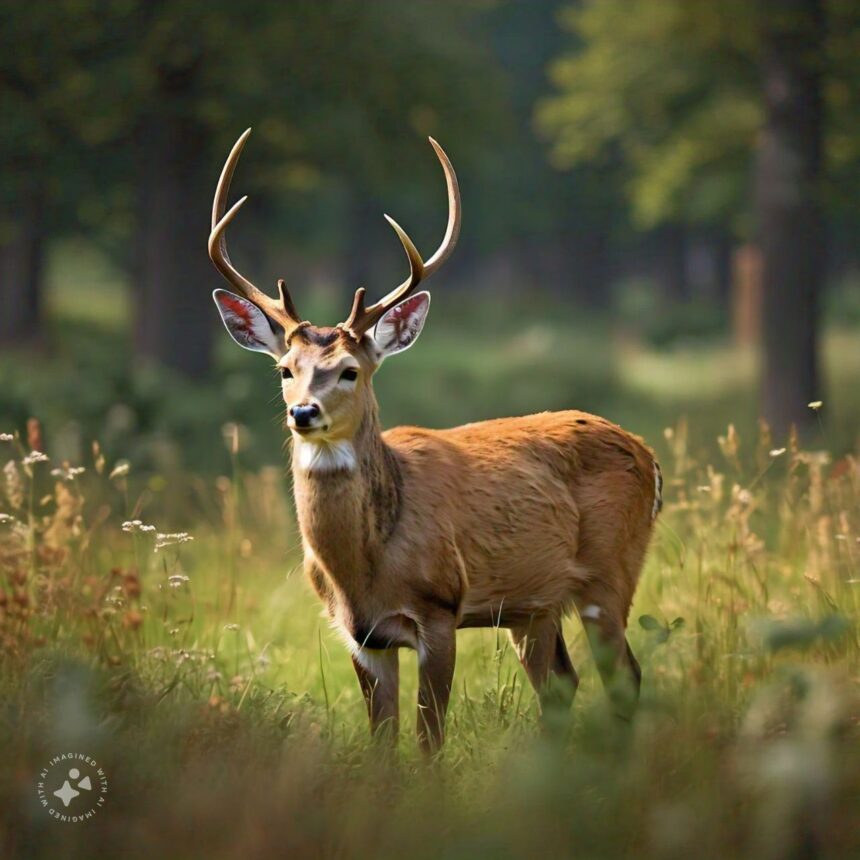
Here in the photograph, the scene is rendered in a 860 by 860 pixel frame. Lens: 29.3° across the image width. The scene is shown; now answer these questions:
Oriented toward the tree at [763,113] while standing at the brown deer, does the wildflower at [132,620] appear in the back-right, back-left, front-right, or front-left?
back-left

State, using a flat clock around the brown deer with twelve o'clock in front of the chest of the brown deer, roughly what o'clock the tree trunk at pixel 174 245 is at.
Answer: The tree trunk is roughly at 4 o'clock from the brown deer.

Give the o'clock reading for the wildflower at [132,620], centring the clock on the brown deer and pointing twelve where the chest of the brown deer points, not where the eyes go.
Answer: The wildflower is roughly at 1 o'clock from the brown deer.

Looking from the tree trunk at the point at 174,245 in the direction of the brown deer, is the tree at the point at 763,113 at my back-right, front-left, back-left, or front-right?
front-left

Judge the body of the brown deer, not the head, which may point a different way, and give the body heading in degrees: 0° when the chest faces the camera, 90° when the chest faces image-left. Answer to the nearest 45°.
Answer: approximately 45°

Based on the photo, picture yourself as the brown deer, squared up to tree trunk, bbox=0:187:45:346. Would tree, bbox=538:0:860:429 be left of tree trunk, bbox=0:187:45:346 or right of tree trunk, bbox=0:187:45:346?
right

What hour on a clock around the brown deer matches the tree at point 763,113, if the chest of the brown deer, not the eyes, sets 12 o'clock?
The tree is roughly at 5 o'clock from the brown deer.

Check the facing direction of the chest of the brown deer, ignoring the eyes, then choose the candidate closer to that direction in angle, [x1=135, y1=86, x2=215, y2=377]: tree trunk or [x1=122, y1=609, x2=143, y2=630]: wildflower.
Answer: the wildflower

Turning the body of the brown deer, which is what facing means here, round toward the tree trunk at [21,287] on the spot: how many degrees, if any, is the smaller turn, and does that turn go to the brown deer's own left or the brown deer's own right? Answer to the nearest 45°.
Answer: approximately 135° to the brown deer's own right
